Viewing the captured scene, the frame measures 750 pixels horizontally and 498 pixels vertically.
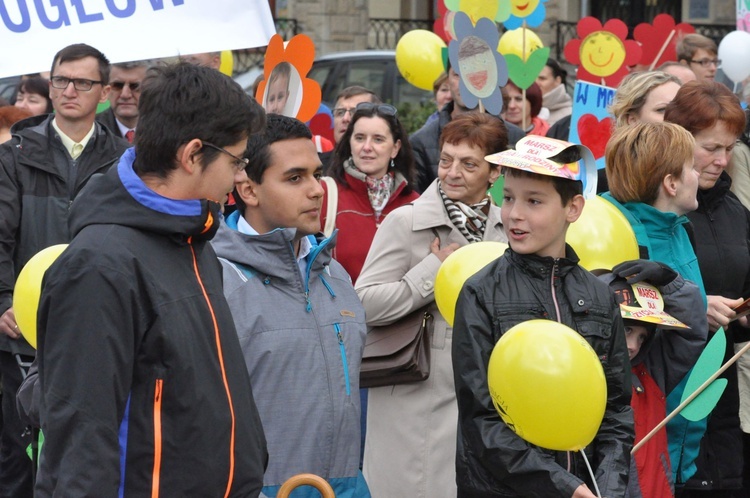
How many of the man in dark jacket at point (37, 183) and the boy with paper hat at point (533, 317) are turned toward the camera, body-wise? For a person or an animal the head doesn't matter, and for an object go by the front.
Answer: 2

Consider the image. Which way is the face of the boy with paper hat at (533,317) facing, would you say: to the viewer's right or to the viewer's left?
to the viewer's left

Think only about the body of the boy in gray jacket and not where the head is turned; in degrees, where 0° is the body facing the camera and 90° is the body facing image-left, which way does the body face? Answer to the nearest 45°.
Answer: approximately 315°

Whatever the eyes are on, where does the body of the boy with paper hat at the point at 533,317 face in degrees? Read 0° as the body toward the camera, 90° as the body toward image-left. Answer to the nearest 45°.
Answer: approximately 0°

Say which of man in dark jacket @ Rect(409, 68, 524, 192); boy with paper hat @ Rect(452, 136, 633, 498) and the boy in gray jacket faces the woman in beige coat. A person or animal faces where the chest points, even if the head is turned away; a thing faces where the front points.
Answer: the man in dark jacket

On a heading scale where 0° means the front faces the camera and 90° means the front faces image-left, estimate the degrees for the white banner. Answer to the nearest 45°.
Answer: approximately 0°

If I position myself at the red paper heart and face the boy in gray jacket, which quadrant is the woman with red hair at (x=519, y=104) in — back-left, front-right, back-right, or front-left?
back-right
